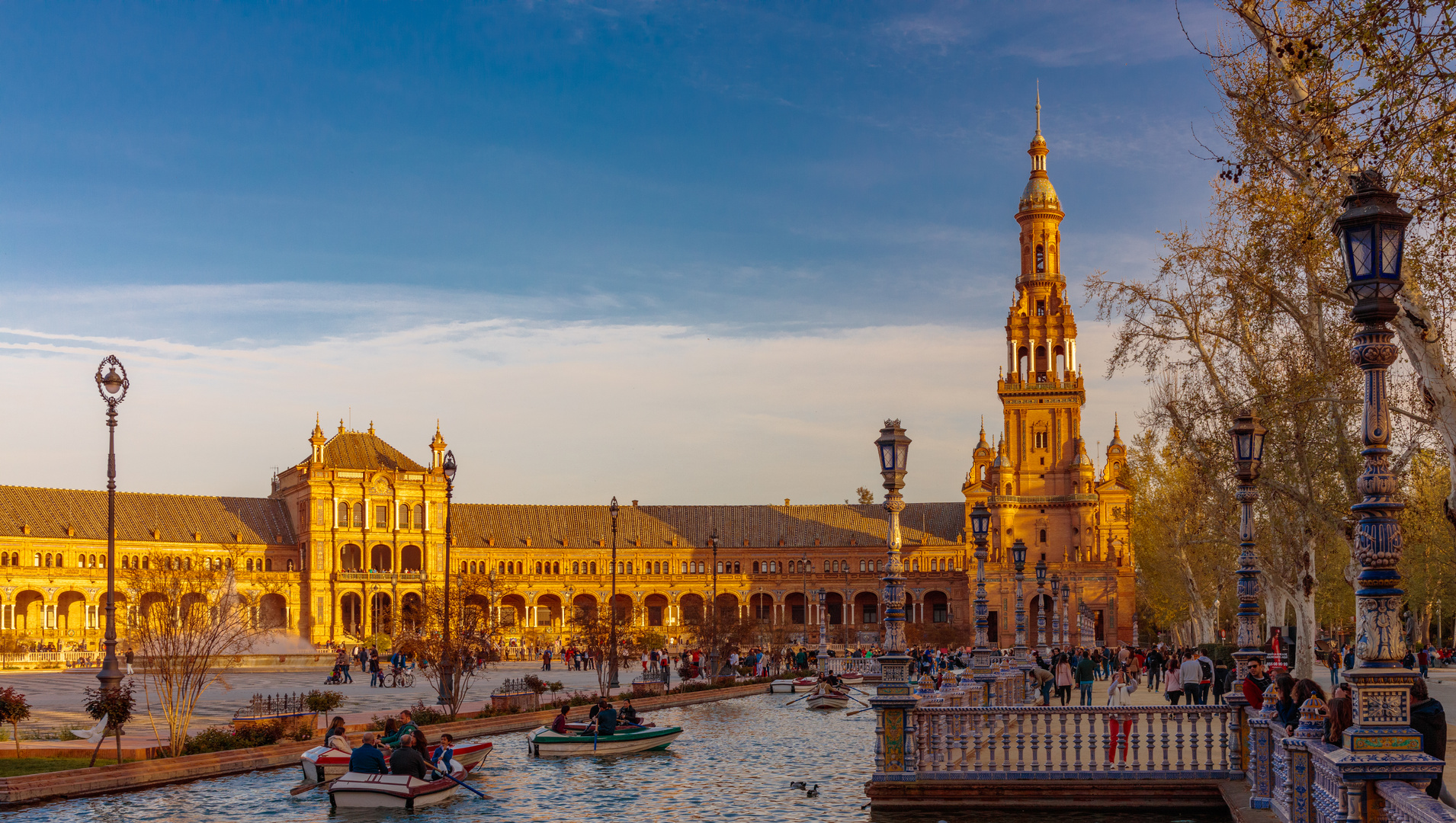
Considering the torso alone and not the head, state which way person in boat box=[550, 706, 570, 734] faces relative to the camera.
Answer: to the viewer's right

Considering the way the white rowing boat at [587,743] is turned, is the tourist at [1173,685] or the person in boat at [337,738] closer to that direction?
the tourist

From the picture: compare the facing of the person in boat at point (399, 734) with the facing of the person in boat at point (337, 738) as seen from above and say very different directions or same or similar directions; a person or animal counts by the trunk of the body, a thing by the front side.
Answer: very different directions

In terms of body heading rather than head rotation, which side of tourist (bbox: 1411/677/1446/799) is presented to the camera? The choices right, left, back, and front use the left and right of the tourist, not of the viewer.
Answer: left

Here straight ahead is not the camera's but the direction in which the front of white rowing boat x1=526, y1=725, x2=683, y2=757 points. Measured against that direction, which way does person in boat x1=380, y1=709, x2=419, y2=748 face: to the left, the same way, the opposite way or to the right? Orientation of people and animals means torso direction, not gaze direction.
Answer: the opposite way
